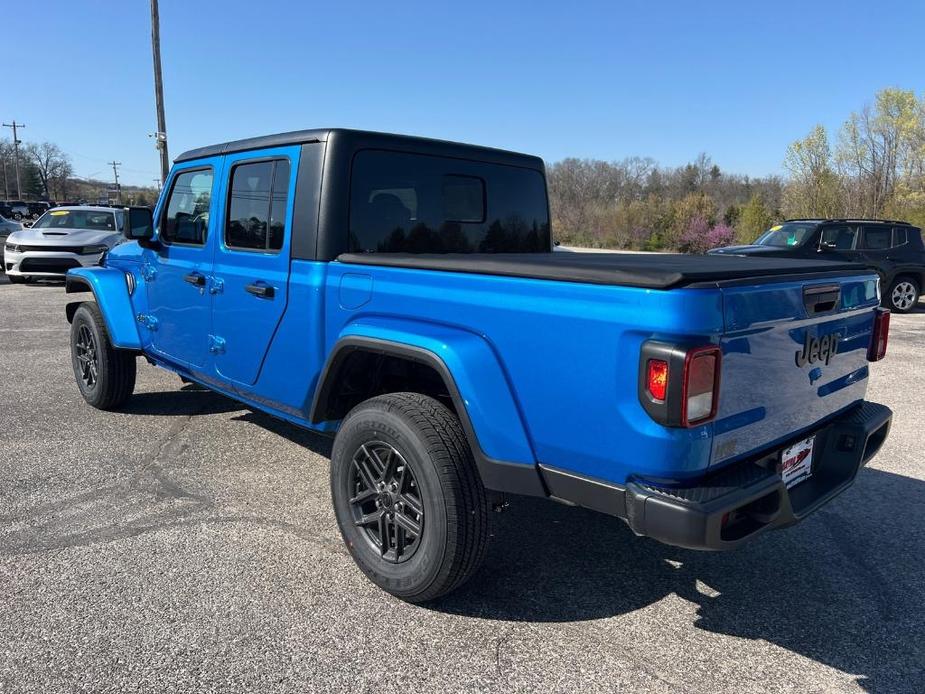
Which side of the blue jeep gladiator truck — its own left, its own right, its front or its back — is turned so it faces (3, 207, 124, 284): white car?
front

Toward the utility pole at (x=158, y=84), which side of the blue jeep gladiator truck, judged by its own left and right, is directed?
front

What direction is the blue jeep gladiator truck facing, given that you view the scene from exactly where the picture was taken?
facing away from the viewer and to the left of the viewer
